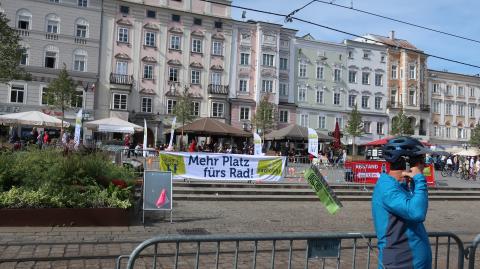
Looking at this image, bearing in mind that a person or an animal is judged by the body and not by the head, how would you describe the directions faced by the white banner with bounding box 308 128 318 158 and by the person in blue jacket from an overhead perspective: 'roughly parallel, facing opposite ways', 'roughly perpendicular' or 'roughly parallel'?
roughly perpendicular

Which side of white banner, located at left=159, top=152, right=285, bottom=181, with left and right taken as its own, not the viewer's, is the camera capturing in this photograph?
front

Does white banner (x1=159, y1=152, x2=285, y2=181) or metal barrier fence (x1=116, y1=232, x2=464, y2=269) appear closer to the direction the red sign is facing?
the metal barrier fence

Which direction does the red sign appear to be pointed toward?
toward the camera

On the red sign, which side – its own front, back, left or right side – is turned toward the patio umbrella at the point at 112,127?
right

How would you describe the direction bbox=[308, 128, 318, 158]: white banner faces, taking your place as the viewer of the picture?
facing the viewer

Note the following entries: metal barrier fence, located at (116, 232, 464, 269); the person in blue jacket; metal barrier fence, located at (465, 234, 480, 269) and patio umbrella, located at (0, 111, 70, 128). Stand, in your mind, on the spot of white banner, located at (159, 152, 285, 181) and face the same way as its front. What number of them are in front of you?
3

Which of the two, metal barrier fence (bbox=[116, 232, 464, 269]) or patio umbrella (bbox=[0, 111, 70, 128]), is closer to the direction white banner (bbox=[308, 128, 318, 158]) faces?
the metal barrier fence

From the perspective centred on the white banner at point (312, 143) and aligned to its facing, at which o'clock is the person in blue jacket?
The person in blue jacket is roughly at 12 o'clock from the white banner.
